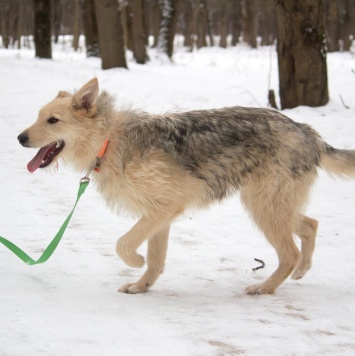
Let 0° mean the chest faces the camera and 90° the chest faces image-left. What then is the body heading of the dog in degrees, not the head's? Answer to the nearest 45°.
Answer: approximately 90°
